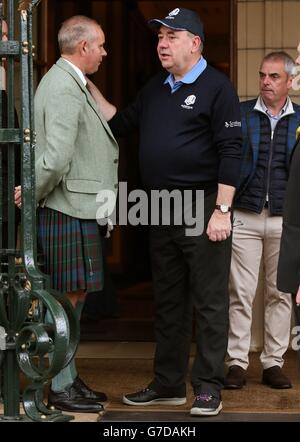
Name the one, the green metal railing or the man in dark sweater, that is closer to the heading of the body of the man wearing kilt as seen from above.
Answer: the man in dark sweater

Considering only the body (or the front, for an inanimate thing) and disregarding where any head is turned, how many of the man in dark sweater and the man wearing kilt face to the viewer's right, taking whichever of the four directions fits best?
1

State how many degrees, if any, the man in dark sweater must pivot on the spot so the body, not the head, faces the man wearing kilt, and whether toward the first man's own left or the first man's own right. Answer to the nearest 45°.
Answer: approximately 45° to the first man's own right

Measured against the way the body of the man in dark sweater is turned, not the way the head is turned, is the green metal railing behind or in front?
in front

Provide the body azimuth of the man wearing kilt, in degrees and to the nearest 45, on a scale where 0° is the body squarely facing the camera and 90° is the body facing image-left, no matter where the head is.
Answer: approximately 270°

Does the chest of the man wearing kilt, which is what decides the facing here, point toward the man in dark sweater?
yes

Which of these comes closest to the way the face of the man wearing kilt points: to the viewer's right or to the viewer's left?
to the viewer's right

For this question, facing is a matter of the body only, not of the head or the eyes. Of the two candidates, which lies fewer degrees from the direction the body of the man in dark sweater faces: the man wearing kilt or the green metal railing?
the green metal railing

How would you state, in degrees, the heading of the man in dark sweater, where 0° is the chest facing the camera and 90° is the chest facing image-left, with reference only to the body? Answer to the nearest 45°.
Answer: approximately 45°
